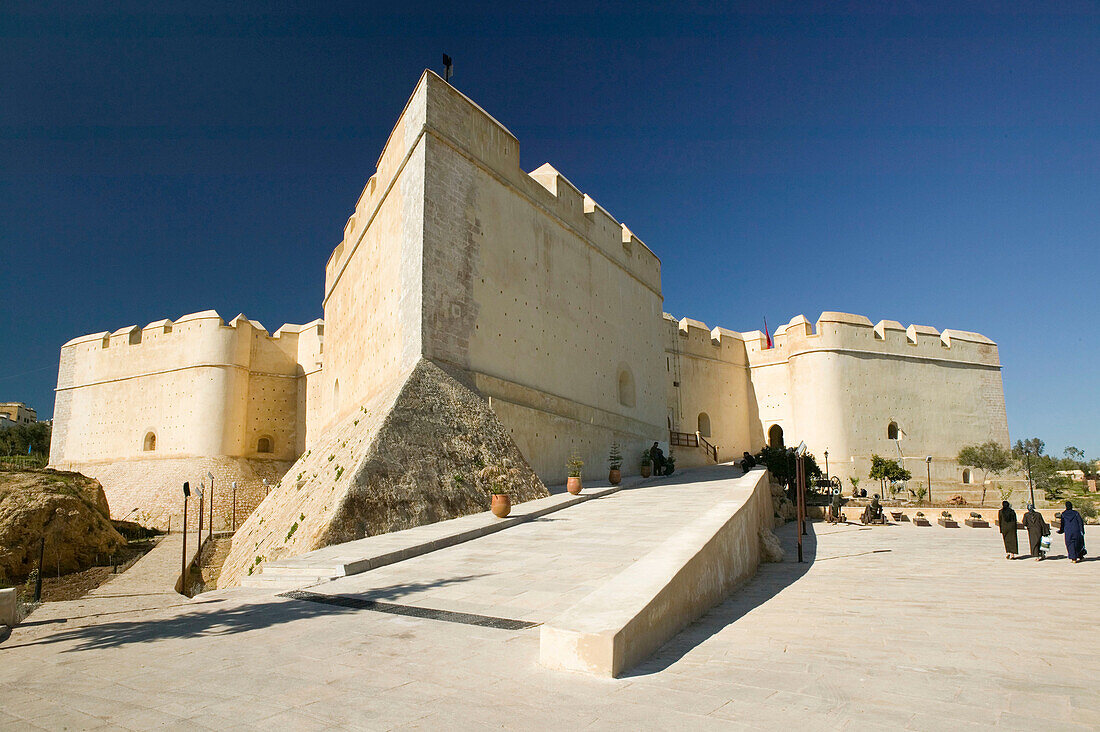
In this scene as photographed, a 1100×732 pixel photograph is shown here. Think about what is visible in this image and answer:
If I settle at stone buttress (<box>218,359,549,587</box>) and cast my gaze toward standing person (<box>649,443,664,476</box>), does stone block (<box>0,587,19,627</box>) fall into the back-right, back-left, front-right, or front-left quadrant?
back-right
